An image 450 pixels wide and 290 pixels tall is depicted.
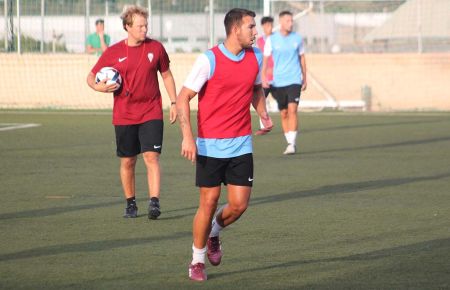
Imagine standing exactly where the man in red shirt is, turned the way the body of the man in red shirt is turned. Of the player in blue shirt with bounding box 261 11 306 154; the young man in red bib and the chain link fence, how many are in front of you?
1

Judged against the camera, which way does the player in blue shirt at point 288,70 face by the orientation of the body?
toward the camera

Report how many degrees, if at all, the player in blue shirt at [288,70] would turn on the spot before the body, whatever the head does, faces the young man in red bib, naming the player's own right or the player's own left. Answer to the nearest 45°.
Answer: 0° — they already face them

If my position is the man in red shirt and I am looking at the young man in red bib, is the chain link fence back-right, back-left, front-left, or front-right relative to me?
back-left

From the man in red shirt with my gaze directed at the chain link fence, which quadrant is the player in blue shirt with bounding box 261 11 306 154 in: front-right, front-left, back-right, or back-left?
front-right

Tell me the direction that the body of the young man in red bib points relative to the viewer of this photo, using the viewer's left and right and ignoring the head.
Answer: facing the viewer and to the right of the viewer

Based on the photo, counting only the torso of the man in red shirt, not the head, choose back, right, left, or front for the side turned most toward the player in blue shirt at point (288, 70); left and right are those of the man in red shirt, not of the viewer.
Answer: back

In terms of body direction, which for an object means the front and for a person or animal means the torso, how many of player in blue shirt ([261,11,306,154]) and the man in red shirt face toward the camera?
2

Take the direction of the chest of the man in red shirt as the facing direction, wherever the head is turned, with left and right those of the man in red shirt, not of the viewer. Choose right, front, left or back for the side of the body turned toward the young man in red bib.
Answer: front

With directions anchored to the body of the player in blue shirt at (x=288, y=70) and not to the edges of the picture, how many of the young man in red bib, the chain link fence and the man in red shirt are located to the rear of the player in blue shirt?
1

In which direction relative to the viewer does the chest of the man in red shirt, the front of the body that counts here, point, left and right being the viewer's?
facing the viewer

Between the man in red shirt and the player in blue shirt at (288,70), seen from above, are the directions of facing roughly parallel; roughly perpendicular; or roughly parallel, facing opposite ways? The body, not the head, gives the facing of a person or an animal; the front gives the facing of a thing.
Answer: roughly parallel

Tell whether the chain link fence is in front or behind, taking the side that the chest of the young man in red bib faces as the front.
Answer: behind

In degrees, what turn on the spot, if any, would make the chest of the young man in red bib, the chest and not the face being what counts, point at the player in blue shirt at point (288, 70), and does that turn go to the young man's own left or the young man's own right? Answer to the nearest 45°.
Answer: approximately 135° to the young man's own left

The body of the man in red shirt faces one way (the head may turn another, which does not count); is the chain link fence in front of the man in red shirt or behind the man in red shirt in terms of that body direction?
behind
